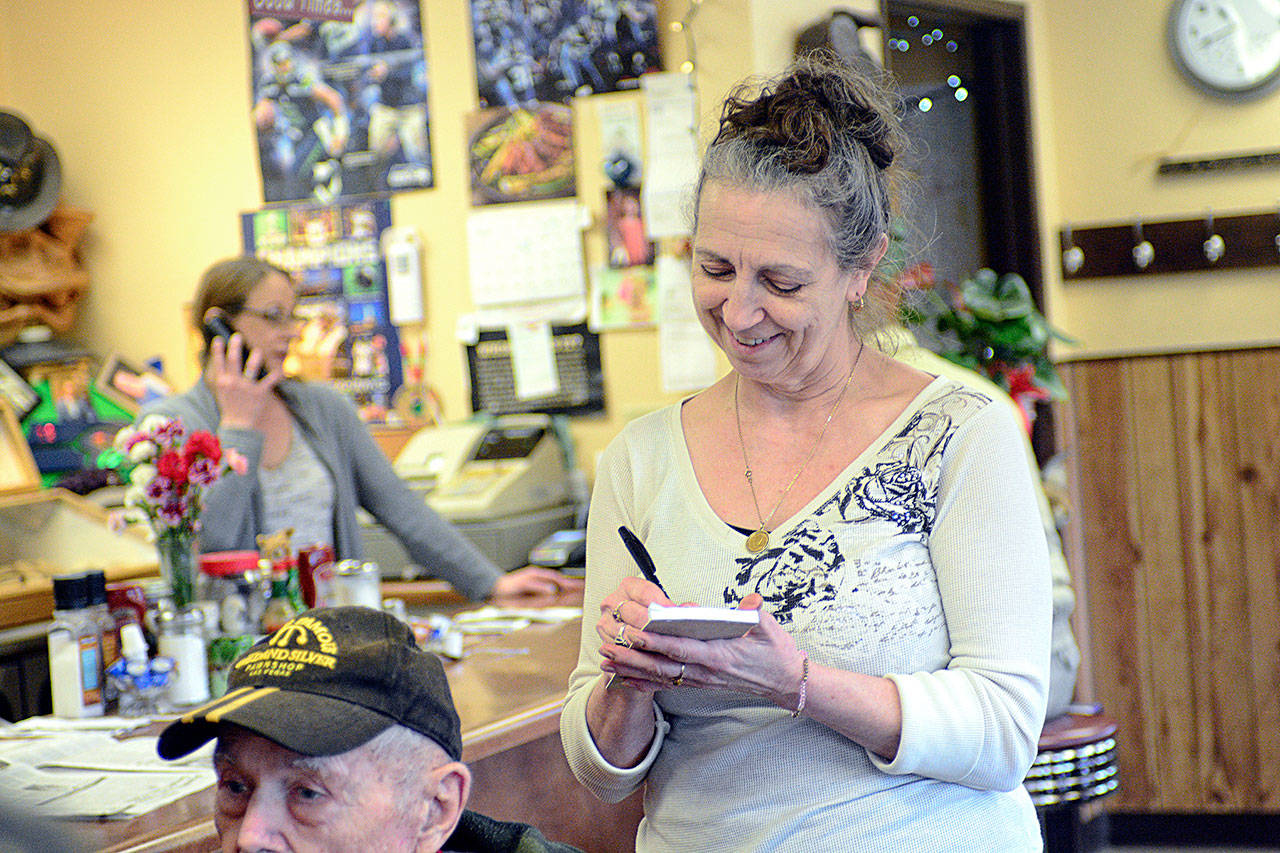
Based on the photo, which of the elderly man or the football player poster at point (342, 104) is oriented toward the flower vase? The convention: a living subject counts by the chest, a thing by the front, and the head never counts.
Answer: the football player poster

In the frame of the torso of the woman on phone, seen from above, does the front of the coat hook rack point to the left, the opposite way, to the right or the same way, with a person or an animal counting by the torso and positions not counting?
to the right

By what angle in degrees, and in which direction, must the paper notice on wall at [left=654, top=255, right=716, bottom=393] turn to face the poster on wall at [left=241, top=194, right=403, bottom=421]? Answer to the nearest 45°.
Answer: approximately 135° to its right

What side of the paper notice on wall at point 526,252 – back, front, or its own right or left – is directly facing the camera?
front

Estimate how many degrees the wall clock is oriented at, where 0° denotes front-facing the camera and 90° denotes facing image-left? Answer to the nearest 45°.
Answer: approximately 0°

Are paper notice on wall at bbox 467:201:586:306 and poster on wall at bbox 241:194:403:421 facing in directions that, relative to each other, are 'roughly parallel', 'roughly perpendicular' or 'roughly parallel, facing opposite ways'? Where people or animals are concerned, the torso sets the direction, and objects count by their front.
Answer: roughly parallel

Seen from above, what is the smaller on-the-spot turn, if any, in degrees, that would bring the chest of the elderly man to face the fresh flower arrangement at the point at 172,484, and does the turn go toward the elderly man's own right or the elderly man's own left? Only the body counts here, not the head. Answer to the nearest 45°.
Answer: approximately 135° to the elderly man's own right

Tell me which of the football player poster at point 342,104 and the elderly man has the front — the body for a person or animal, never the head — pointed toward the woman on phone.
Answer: the football player poster

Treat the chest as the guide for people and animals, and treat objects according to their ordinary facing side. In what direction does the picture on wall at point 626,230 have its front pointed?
toward the camera

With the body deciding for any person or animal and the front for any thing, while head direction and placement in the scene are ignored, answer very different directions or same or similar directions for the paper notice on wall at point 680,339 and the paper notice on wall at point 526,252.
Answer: same or similar directions

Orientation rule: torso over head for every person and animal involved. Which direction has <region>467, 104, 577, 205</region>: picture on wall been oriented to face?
toward the camera

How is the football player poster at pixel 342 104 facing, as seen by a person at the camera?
facing the viewer

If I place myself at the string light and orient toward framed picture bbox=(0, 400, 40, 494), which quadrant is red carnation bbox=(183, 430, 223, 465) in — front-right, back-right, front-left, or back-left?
front-left
